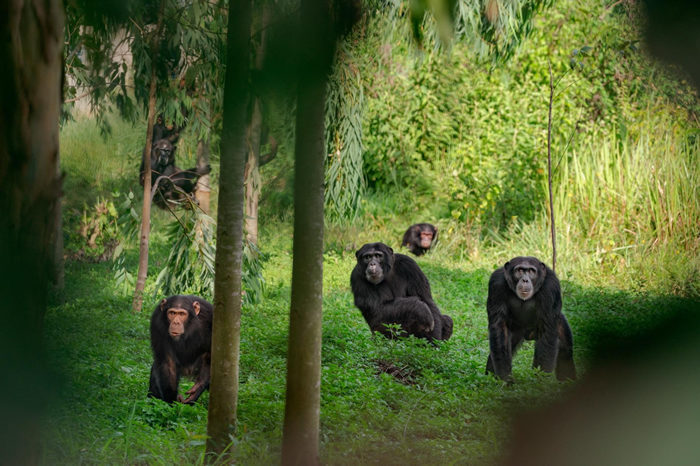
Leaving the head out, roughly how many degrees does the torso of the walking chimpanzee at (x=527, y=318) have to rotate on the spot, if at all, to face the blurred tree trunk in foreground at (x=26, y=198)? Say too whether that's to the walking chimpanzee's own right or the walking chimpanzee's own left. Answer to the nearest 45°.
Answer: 0° — it already faces it

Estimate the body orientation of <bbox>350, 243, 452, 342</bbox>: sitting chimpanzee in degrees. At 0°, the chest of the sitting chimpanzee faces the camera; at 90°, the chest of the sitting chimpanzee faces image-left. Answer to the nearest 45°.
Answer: approximately 45°

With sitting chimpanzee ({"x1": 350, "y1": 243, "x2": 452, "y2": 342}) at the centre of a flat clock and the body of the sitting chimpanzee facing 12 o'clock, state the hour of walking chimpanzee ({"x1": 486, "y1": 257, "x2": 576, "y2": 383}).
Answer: The walking chimpanzee is roughly at 9 o'clock from the sitting chimpanzee.

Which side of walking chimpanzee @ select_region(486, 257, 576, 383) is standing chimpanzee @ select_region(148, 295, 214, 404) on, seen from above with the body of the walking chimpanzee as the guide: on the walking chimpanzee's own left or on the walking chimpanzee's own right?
on the walking chimpanzee's own right

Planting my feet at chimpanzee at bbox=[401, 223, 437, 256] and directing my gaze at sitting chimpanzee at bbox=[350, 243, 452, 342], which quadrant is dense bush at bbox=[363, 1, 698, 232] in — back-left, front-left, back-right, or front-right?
back-left

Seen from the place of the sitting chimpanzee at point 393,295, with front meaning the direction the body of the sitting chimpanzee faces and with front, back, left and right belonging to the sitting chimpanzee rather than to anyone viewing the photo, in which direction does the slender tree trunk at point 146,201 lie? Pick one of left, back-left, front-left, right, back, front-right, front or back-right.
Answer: front-right

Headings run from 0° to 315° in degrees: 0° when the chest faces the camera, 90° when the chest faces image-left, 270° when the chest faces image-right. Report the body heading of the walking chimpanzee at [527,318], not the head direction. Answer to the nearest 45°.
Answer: approximately 0°

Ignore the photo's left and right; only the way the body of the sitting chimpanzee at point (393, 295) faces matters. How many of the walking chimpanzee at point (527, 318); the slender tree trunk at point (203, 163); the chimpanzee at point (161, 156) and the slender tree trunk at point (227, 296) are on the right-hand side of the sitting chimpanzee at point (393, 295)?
2

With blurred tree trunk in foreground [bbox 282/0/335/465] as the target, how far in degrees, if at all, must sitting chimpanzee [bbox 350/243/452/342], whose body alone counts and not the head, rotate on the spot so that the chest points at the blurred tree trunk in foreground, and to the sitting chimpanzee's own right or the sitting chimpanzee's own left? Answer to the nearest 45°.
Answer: approximately 45° to the sitting chimpanzee's own left

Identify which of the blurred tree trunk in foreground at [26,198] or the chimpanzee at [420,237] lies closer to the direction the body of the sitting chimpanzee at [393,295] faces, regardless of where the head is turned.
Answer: the blurred tree trunk in foreground

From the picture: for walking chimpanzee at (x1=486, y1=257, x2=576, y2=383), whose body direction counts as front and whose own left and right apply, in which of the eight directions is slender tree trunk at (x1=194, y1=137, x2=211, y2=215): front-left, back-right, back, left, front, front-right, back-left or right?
back-right

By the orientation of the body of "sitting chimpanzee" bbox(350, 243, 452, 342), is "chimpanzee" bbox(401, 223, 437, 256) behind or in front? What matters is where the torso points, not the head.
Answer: behind
